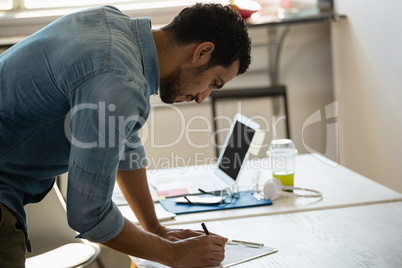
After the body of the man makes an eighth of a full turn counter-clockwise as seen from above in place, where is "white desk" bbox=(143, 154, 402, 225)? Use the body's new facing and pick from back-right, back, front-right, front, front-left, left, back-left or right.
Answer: front

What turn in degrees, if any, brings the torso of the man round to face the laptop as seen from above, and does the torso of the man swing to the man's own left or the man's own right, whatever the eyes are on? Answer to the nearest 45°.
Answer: approximately 45° to the man's own left

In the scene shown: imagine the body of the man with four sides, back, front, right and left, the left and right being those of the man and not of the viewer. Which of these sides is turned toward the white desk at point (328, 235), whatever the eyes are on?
front

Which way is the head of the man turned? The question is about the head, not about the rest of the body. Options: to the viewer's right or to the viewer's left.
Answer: to the viewer's right

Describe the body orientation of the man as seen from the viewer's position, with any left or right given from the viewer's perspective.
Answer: facing to the right of the viewer
